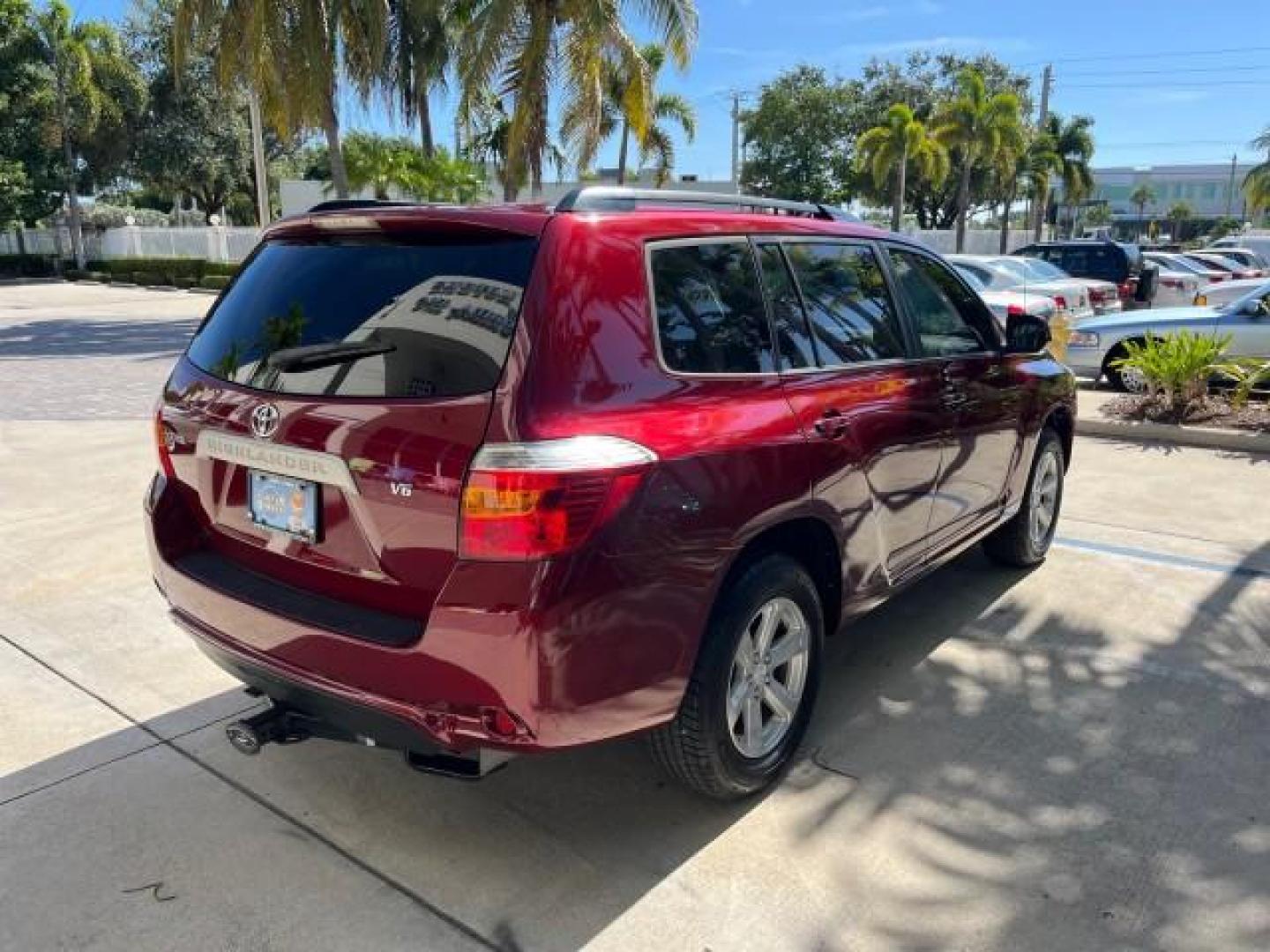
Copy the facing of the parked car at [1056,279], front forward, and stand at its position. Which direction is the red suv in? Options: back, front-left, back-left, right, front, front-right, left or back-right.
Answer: back-left

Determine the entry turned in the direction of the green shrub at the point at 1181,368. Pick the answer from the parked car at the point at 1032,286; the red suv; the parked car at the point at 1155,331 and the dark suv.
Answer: the red suv

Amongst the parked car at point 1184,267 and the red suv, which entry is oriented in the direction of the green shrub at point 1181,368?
the red suv

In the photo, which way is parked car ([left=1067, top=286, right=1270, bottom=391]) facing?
to the viewer's left

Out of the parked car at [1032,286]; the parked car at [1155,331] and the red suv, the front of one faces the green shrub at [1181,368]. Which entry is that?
the red suv

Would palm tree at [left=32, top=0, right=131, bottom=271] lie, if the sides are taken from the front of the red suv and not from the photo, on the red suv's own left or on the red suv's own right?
on the red suv's own left

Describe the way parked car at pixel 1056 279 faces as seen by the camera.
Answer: facing away from the viewer and to the left of the viewer

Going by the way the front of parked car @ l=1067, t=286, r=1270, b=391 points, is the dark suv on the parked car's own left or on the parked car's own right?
on the parked car's own right

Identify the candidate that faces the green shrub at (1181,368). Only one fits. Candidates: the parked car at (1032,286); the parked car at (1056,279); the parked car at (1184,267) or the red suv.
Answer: the red suv

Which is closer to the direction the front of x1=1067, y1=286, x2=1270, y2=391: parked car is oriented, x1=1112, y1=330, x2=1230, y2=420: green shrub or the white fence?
the white fence

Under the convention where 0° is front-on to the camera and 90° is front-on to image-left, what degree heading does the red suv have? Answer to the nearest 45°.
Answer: approximately 225°

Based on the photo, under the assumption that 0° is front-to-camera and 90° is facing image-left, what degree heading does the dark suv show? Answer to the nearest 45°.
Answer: approximately 135°

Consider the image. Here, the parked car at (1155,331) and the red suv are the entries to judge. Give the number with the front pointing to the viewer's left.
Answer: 1
